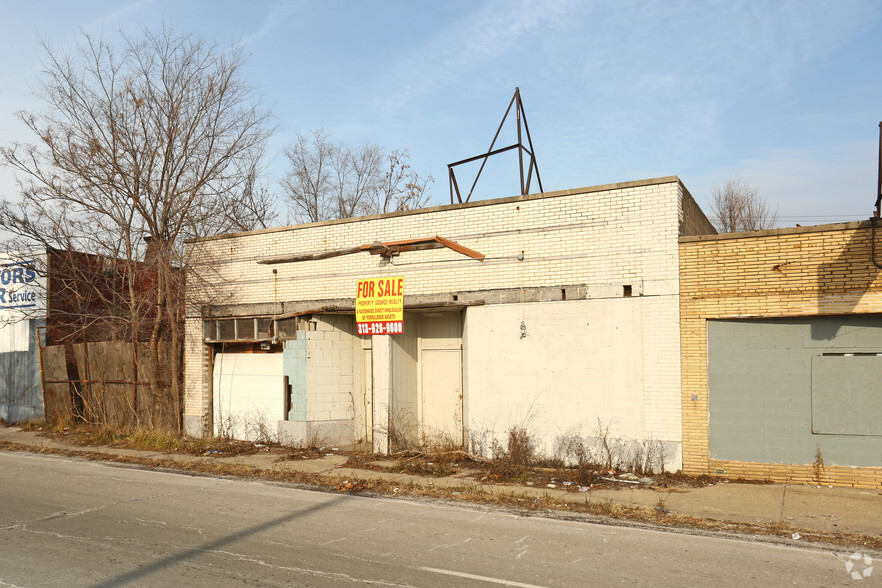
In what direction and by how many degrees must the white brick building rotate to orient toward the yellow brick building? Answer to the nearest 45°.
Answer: approximately 90° to its left

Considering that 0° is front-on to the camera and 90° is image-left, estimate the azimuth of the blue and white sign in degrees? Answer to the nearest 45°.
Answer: approximately 45°

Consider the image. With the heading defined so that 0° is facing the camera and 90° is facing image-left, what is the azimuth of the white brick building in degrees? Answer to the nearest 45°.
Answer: approximately 45°

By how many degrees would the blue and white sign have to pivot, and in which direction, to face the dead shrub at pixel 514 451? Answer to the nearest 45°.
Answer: approximately 90° to its left

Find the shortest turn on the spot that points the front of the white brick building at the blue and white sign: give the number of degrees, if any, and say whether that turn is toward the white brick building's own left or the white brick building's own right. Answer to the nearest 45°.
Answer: approximately 90° to the white brick building's own right

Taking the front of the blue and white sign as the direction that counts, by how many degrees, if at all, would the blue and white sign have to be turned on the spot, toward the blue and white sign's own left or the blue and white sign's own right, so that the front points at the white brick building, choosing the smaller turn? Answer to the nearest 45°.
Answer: approximately 90° to the blue and white sign's own left

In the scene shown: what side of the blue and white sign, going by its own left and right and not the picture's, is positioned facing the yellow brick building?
left

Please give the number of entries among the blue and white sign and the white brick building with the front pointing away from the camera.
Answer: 0
